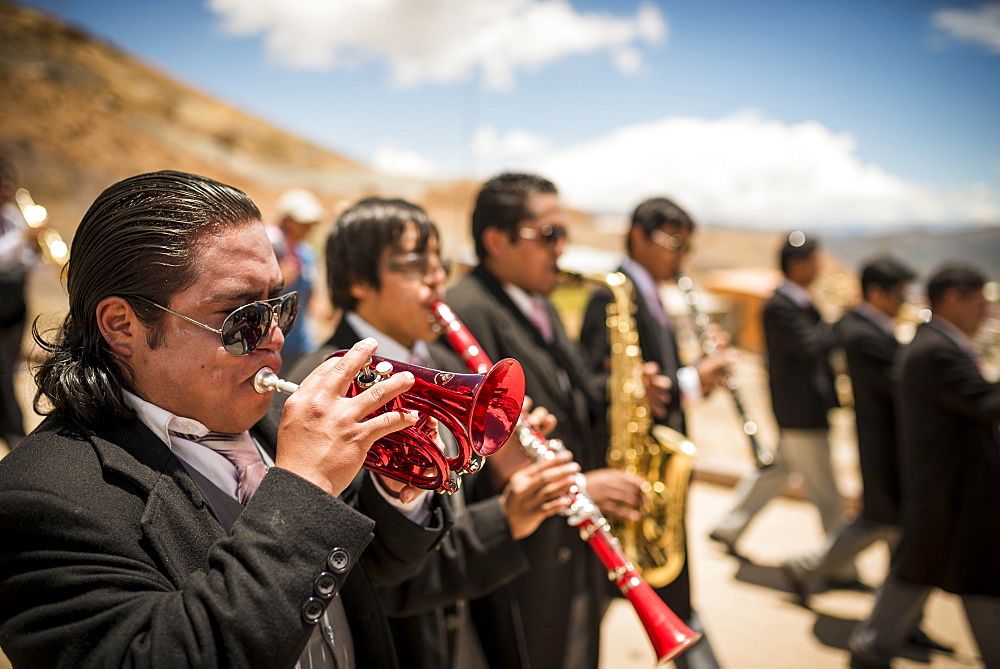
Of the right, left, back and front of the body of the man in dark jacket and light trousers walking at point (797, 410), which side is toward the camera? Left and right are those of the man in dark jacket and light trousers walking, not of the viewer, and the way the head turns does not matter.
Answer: right

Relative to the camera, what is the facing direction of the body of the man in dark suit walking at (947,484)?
to the viewer's right

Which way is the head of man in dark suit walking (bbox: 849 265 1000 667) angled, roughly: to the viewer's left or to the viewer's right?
to the viewer's right

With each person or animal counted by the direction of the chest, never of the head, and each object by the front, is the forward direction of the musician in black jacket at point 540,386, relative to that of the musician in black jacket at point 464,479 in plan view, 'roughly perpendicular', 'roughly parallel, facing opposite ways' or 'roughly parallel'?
roughly parallel

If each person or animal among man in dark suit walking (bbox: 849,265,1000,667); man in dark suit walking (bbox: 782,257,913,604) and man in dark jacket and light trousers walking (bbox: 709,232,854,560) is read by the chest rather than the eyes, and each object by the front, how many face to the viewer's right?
3

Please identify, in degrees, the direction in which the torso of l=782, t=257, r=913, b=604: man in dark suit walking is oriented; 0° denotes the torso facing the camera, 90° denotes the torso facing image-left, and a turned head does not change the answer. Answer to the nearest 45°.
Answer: approximately 270°

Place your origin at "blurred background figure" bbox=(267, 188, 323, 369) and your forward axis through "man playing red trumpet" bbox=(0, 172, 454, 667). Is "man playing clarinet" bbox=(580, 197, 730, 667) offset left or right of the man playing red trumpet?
left
